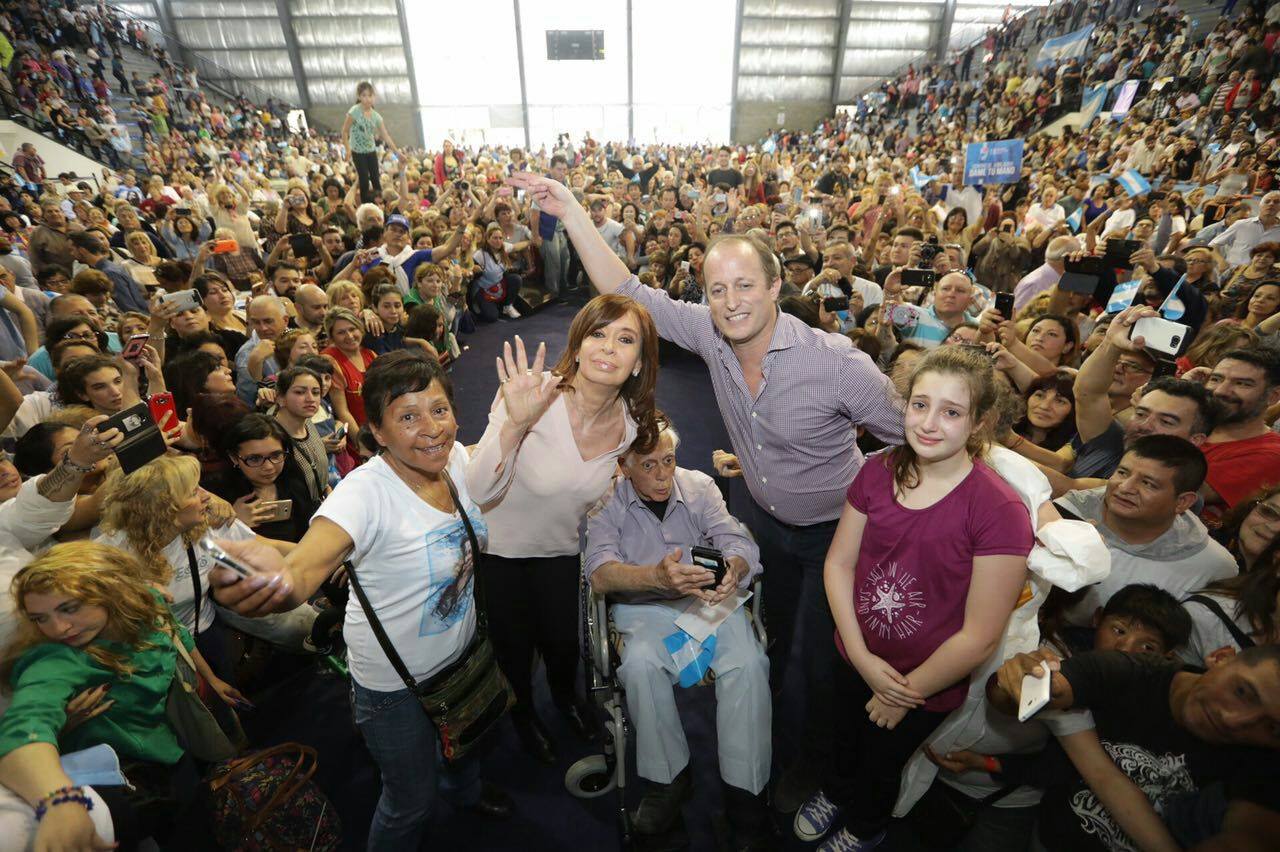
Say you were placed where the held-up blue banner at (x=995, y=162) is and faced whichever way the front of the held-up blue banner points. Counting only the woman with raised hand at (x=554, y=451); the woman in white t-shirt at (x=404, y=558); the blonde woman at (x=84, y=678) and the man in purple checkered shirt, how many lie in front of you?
4

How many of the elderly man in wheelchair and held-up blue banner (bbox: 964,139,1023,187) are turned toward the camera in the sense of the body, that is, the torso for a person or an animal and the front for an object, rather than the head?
2

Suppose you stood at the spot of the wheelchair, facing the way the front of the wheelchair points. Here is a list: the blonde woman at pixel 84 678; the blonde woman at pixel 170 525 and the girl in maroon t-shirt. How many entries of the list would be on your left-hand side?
1

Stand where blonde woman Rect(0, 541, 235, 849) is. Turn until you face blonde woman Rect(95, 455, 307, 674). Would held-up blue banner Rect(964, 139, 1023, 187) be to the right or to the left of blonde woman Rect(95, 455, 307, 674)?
right

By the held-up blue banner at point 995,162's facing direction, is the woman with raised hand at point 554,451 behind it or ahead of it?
ahead

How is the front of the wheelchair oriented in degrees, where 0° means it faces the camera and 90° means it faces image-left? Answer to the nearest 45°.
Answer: approximately 0°

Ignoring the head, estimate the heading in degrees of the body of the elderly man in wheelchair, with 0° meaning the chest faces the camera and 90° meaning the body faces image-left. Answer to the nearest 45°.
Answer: approximately 0°
